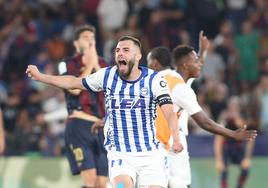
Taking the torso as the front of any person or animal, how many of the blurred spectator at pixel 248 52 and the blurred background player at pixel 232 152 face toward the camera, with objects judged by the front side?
2

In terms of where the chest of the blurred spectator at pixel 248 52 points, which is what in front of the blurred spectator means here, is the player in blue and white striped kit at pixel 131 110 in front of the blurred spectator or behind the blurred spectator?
in front

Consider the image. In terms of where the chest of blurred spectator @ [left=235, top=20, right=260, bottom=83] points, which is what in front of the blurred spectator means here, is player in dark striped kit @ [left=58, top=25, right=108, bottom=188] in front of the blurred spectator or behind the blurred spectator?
in front

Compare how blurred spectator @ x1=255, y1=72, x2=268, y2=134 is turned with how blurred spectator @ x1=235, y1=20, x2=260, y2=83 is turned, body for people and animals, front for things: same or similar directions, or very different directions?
same or similar directions

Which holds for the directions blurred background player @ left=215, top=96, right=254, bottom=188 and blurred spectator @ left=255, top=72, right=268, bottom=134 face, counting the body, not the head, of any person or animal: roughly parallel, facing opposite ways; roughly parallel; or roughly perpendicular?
roughly parallel

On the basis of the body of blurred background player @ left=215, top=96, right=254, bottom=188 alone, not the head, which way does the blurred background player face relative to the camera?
toward the camera

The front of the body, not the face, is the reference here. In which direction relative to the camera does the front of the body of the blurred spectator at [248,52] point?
toward the camera

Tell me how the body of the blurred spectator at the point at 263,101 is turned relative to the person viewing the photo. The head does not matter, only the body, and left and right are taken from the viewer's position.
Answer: facing the viewer

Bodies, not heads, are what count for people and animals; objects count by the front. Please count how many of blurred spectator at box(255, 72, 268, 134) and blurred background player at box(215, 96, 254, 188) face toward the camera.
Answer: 2
